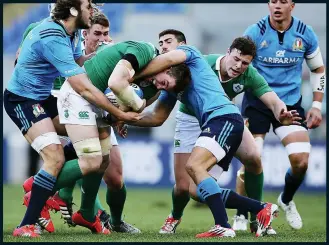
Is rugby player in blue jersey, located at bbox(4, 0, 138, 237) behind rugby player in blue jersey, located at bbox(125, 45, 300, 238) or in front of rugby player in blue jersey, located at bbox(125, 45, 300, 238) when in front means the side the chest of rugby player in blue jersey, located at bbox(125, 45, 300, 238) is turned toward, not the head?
in front

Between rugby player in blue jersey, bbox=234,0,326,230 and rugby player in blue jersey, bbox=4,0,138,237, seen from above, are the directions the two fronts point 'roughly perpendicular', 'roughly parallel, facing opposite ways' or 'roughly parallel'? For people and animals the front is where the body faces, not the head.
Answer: roughly perpendicular

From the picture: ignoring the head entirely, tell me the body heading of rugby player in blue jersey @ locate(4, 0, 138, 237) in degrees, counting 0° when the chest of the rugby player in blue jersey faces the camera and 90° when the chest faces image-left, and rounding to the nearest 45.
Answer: approximately 270°

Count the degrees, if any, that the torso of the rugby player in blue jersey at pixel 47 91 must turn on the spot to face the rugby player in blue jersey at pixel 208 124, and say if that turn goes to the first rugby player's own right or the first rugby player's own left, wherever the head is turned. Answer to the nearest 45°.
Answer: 0° — they already face them

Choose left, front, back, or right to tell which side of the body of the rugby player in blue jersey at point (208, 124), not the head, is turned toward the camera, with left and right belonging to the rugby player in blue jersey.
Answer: left

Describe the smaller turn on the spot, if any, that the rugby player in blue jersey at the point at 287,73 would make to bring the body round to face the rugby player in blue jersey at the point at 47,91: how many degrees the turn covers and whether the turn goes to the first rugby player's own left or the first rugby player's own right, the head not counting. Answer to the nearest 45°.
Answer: approximately 45° to the first rugby player's own right

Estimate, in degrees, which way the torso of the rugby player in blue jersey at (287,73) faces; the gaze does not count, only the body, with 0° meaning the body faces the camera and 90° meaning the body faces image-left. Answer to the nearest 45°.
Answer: approximately 0°

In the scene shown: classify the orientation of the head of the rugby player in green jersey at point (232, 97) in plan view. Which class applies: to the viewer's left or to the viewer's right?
to the viewer's left

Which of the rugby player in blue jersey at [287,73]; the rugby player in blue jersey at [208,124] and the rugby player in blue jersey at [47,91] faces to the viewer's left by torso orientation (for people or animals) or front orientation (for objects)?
the rugby player in blue jersey at [208,124]

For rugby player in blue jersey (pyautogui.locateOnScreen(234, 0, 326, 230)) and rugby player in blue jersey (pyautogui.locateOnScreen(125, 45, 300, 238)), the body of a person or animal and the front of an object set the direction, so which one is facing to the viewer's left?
rugby player in blue jersey (pyautogui.locateOnScreen(125, 45, 300, 238))

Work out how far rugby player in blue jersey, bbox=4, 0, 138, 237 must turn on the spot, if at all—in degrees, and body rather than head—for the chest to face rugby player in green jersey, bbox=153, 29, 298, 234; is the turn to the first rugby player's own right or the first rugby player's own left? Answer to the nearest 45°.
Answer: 0° — they already face them

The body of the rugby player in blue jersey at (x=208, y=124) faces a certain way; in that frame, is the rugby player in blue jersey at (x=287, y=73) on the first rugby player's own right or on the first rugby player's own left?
on the first rugby player's own right

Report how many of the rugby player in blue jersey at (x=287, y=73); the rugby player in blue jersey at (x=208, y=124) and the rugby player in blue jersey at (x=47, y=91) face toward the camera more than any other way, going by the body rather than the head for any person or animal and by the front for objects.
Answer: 1

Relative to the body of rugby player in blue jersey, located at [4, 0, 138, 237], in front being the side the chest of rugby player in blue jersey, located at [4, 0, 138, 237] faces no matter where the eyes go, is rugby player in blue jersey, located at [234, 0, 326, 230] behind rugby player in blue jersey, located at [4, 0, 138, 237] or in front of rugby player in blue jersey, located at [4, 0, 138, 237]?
in front

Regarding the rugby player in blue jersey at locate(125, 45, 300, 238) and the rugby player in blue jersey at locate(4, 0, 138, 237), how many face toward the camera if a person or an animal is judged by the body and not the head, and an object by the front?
0

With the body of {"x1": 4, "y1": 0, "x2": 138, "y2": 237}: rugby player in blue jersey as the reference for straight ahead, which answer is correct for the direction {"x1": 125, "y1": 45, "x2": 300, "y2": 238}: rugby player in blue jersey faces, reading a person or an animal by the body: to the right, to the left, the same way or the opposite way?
the opposite way
